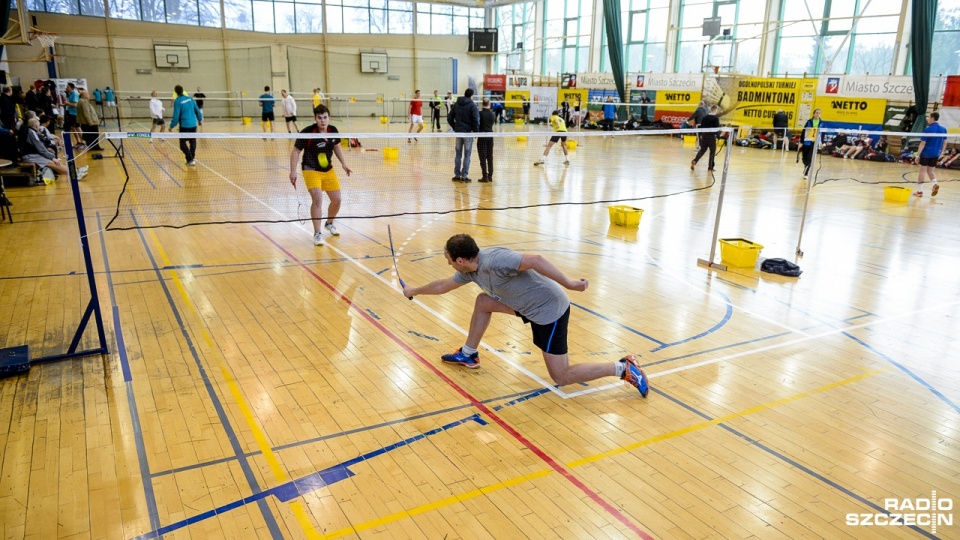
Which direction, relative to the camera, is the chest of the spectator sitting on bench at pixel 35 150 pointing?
to the viewer's right

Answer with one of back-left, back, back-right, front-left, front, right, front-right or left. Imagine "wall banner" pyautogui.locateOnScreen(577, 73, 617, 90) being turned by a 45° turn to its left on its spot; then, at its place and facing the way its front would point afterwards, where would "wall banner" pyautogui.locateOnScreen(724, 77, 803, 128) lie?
front

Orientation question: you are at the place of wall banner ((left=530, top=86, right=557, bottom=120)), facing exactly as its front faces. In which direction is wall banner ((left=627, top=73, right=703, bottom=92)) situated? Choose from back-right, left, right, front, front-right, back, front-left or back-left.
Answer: front-left

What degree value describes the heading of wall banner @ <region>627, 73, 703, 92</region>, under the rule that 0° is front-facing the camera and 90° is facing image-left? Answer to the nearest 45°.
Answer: approximately 0°

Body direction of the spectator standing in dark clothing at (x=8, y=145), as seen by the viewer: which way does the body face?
to the viewer's right

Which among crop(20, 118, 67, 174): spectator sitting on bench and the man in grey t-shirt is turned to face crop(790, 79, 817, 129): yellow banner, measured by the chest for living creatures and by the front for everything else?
the spectator sitting on bench

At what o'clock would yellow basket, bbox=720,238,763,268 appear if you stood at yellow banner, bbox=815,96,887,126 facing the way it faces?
The yellow basket is roughly at 12 o'clock from the yellow banner.

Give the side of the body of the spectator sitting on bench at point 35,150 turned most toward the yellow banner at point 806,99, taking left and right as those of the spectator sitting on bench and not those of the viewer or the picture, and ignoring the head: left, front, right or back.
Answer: front

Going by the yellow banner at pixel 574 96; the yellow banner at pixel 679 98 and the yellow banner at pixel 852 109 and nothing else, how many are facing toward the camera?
3

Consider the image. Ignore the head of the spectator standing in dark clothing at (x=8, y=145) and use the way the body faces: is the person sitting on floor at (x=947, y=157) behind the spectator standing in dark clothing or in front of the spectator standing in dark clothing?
in front

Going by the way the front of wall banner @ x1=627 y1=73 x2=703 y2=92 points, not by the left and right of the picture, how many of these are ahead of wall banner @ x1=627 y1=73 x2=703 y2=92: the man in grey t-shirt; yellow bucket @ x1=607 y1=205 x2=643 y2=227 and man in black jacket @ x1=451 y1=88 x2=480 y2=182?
3

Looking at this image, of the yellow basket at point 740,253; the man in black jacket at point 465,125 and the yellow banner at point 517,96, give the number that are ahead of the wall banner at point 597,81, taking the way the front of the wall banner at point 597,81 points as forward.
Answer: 2

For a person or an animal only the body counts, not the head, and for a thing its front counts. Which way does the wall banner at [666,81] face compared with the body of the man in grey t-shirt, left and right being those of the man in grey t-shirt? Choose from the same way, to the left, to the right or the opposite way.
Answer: to the left
